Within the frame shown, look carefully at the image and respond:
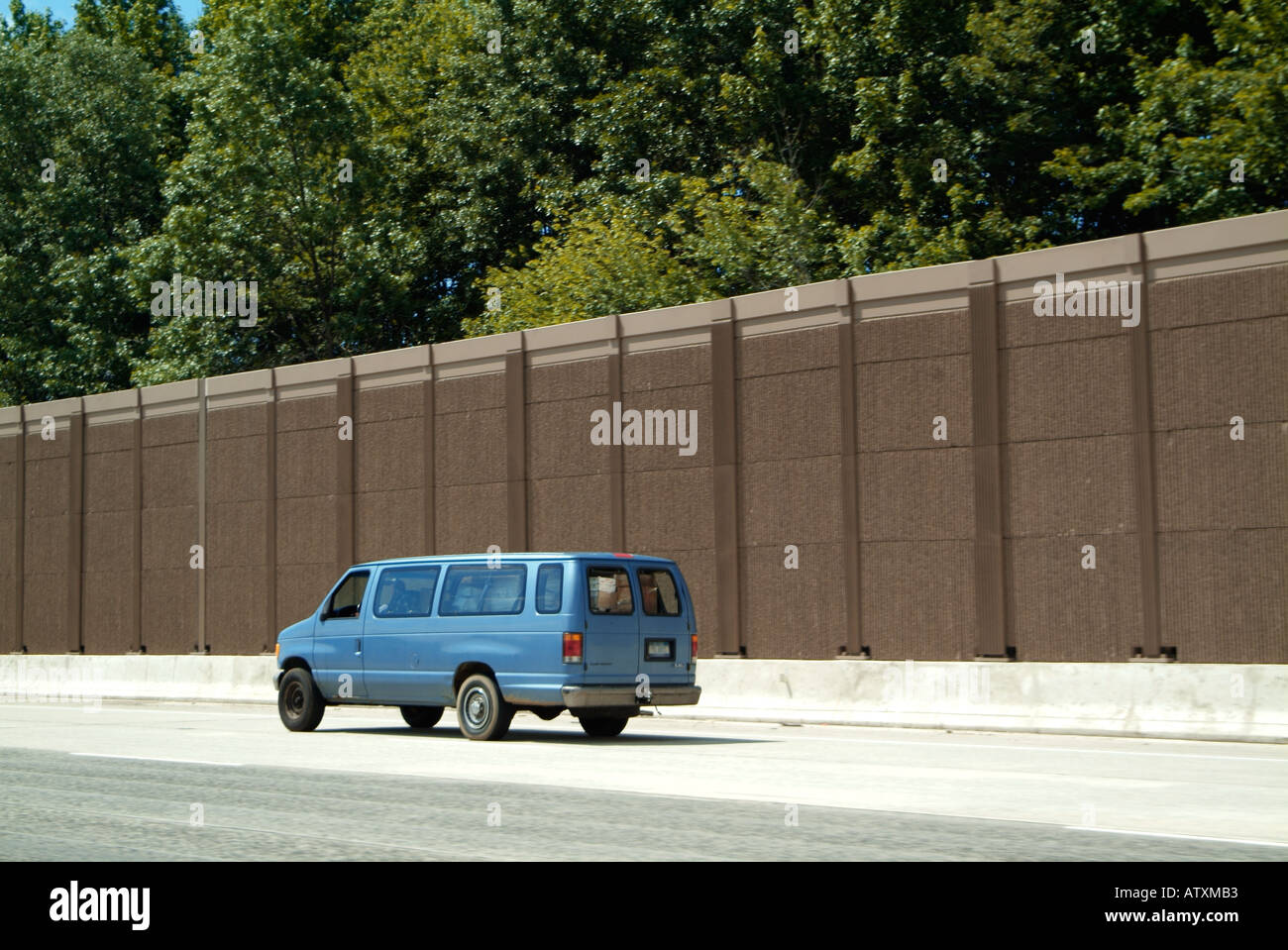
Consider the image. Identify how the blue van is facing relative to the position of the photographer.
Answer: facing away from the viewer and to the left of the viewer

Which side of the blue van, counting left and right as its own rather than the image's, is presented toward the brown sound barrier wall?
right
